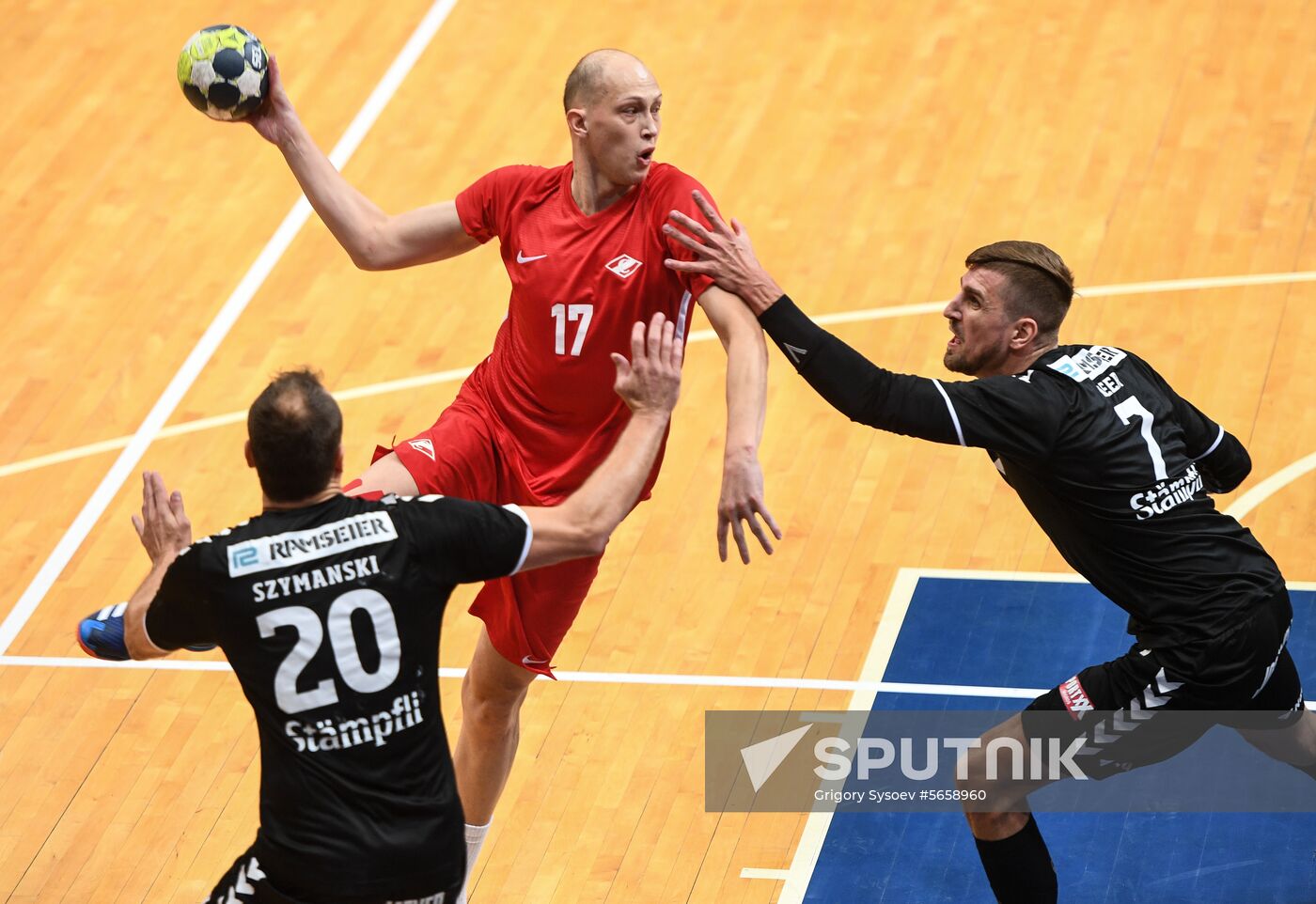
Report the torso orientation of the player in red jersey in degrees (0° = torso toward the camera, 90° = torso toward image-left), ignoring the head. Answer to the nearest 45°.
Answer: approximately 0°

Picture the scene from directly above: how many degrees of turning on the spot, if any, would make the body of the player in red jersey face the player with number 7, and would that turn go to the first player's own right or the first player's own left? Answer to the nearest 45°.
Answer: approximately 45° to the first player's own left

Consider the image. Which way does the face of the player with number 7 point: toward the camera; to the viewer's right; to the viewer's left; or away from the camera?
to the viewer's left

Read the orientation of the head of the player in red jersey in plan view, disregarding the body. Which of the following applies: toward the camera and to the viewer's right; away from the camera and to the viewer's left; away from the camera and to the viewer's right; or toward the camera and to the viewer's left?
toward the camera and to the viewer's right
